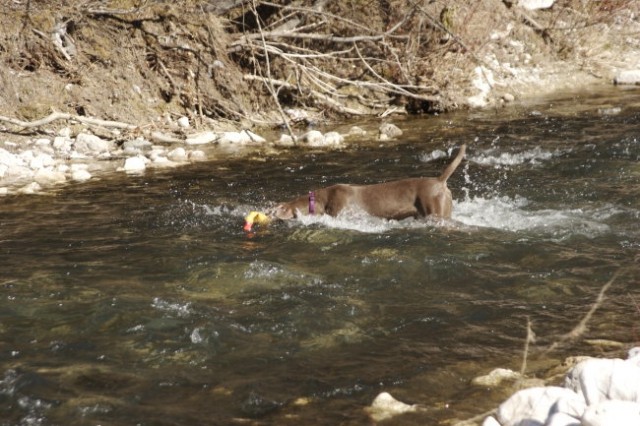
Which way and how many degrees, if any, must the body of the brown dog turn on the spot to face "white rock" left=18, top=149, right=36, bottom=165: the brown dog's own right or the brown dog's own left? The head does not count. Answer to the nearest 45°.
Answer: approximately 45° to the brown dog's own right

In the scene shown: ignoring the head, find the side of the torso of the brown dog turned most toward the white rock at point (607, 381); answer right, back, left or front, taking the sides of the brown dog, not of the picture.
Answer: left

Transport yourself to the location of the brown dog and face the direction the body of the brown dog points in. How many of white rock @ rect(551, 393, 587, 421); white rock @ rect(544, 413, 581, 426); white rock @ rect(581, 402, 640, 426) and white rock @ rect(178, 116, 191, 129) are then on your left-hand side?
3

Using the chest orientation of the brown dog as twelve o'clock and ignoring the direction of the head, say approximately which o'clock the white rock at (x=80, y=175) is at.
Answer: The white rock is roughly at 1 o'clock from the brown dog.

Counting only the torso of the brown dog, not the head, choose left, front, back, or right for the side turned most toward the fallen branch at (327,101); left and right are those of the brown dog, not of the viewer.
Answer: right

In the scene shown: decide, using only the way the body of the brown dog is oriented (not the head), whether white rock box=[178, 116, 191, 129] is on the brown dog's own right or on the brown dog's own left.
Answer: on the brown dog's own right

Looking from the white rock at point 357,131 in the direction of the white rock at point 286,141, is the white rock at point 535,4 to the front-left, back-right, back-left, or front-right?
back-right

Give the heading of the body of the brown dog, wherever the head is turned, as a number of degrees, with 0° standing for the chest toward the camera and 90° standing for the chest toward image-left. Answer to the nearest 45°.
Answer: approximately 90°

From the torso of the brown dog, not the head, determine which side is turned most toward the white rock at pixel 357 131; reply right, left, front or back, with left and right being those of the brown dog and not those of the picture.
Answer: right

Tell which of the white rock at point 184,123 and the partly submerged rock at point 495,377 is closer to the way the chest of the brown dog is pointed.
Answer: the white rock

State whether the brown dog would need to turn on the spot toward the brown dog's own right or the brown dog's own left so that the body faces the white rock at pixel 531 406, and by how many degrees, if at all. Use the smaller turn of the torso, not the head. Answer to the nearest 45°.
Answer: approximately 90° to the brown dog's own left

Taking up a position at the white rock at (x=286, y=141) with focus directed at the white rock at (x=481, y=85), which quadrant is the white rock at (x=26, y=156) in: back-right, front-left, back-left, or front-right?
back-left

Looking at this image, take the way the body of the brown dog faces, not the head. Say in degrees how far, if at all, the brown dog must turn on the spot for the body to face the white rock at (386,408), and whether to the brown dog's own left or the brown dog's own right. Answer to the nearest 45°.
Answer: approximately 90° to the brown dog's own left
